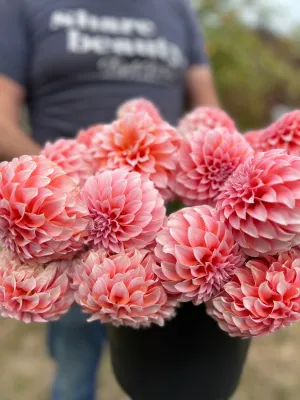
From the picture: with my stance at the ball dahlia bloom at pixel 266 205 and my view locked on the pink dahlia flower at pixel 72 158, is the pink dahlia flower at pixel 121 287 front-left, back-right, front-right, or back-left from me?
front-left

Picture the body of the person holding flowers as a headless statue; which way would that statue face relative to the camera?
toward the camera
